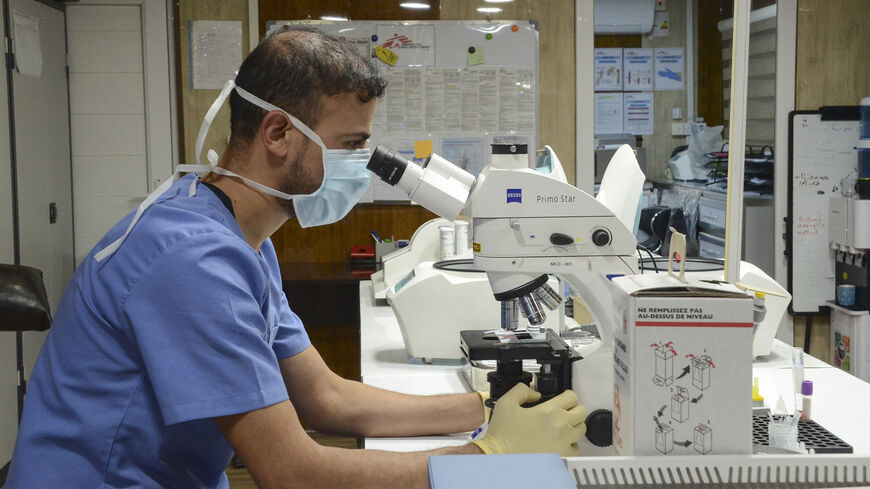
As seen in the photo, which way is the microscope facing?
to the viewer's left

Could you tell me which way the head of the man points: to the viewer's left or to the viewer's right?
to the viewer's right

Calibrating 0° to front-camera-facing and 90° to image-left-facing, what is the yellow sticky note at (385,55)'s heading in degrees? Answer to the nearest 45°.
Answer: approximately 0°

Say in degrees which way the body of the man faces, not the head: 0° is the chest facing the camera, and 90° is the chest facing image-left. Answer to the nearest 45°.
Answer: approximately 270°

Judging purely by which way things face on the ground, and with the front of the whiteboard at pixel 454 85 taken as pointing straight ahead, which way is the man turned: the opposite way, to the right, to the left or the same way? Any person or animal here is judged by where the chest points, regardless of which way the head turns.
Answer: to the left

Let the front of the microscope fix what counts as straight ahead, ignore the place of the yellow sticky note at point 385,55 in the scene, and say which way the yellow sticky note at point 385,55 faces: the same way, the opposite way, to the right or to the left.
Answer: to the left
